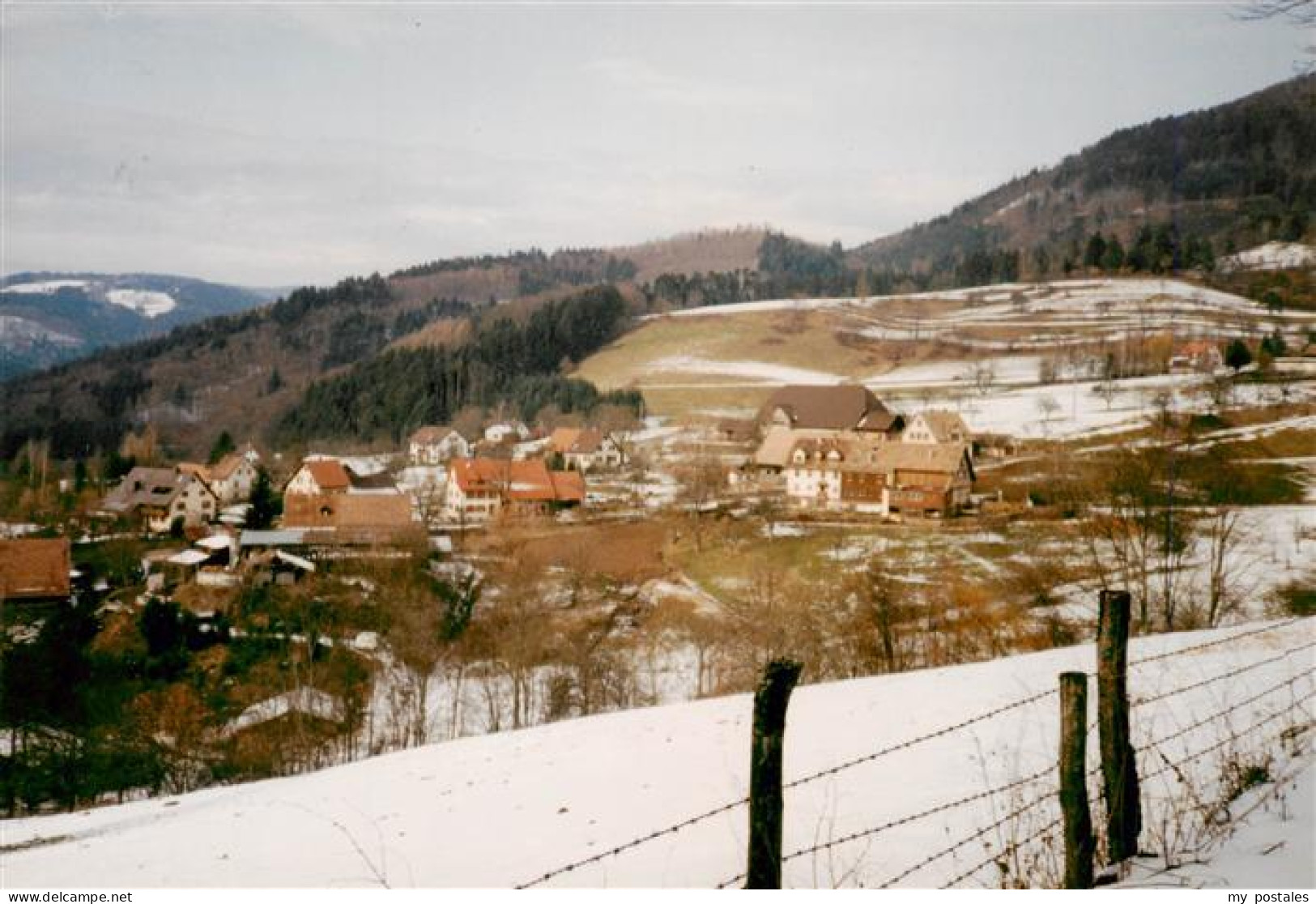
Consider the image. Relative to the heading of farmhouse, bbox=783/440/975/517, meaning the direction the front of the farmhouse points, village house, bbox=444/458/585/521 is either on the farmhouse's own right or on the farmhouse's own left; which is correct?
on the farmhouse's own right

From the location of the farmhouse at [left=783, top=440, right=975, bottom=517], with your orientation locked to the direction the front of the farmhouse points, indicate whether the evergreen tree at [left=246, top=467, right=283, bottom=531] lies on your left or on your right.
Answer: on your right

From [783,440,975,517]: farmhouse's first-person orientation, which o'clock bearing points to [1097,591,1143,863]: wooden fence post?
The wooden fence post is roughly at 12 o'clock from the farmhouse.

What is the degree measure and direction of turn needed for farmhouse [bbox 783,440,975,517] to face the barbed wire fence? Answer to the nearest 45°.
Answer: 0° — it already faces it

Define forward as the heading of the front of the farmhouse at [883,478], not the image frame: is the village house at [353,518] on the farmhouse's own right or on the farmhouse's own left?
on the farmhouse's own right

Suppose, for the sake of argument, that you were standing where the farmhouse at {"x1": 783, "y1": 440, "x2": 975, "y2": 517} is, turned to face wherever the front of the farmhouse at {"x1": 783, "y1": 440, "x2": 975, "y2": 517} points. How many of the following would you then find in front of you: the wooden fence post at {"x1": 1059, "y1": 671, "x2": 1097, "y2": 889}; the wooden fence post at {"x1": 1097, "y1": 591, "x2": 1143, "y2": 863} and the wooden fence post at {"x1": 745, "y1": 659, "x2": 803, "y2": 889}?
3

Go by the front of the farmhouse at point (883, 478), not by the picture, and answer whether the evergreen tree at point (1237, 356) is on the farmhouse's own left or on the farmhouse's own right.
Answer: on the farmhouse's own left

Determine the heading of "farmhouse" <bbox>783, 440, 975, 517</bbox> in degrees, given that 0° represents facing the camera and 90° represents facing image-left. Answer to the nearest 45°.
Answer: approximately 0°

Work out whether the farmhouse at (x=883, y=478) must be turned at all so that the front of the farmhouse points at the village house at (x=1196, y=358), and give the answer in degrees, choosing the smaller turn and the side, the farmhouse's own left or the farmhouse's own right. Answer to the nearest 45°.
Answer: approximately 135° to the farmhouse's own left
